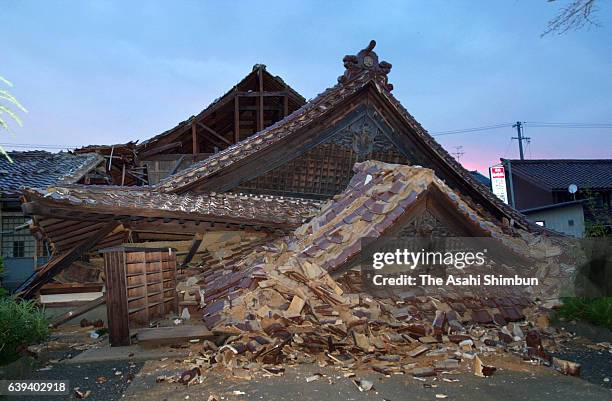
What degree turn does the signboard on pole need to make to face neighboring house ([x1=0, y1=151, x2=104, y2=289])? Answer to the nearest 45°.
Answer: approximately 45° to its right

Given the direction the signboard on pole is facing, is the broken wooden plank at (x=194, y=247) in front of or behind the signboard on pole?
in front

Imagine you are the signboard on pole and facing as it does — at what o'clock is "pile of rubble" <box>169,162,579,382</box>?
The pile of rubble is roughly at 12 o'clock from the signboard on pole.

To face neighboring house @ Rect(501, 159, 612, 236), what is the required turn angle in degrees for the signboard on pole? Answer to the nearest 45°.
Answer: approximately 135° to its left

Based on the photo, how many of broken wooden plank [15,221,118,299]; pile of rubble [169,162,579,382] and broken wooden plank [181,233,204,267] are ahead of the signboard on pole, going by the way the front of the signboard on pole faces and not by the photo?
3

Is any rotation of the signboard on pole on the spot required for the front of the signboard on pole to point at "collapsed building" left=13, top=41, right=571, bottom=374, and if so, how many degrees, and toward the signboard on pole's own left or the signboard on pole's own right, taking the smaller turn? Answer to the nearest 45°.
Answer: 0° — it already faces it

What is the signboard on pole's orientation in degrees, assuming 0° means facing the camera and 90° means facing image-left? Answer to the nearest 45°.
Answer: approximately 0°

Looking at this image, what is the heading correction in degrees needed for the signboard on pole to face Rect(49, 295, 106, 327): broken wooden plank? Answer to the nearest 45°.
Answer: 0° — it already faces it

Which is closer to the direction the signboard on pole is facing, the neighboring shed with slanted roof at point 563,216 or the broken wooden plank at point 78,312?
the broken wooden plank

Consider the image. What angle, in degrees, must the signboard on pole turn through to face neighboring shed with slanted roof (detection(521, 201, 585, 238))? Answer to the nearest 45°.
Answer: approximately 90° to its left
